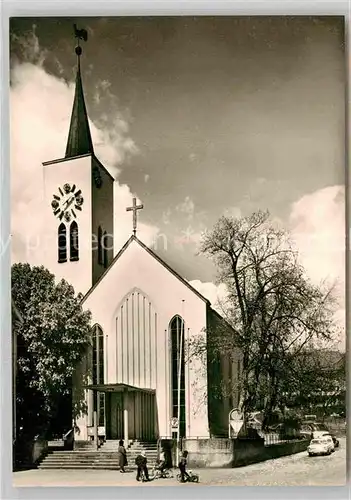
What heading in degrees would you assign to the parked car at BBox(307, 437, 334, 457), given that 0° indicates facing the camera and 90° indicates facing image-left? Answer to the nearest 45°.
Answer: approximately 45°
